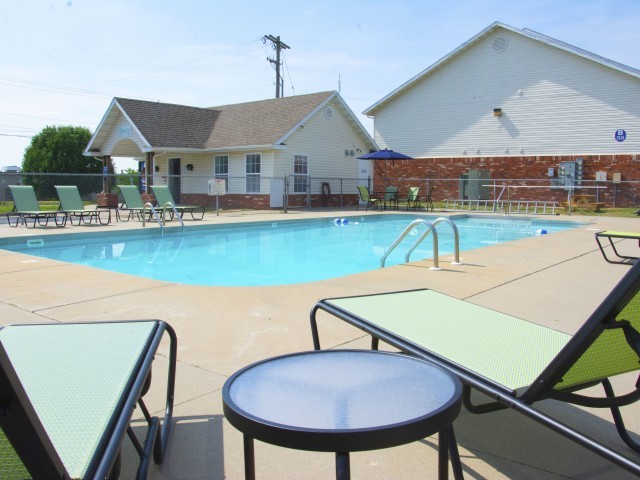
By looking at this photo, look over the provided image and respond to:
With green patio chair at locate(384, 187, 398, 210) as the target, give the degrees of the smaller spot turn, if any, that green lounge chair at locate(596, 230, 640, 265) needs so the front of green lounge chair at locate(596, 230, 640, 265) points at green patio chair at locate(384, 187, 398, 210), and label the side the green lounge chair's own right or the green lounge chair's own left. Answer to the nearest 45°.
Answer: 0° — it already faces it

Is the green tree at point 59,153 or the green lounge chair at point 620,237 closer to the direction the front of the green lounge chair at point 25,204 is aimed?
the green lounge chair

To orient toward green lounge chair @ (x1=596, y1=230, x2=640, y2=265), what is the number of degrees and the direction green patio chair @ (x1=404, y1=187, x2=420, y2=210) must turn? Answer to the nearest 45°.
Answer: approximately 45° to its left

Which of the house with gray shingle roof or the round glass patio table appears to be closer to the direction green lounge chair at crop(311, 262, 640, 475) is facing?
the house with gray shingle roof

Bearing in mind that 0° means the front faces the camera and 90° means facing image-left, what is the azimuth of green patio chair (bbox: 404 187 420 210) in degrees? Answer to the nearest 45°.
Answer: approximately 45°

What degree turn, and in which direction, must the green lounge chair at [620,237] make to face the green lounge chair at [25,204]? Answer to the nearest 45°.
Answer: approximately 45° to its left

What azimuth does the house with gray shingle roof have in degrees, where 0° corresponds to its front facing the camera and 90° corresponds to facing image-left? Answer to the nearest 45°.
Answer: approximately 45°

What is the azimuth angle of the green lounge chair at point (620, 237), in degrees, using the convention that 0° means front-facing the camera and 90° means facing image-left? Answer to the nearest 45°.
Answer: approximately 135°

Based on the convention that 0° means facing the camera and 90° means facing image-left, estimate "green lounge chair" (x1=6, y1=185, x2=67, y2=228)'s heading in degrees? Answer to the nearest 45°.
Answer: approximately 315°

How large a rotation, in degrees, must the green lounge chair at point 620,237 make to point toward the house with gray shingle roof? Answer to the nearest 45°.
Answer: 0° — it already faces it

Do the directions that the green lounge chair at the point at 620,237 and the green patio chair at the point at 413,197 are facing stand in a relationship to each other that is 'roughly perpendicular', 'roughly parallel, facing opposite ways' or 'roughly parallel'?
roughly perpendicular

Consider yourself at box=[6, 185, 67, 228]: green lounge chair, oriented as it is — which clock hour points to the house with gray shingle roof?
The house with gray shingle roof is roughly at 9 o'clock from the green lounge chair.

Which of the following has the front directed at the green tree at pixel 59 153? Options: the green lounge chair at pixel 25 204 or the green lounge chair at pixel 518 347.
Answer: the green lounge chair at pixel 518 347
